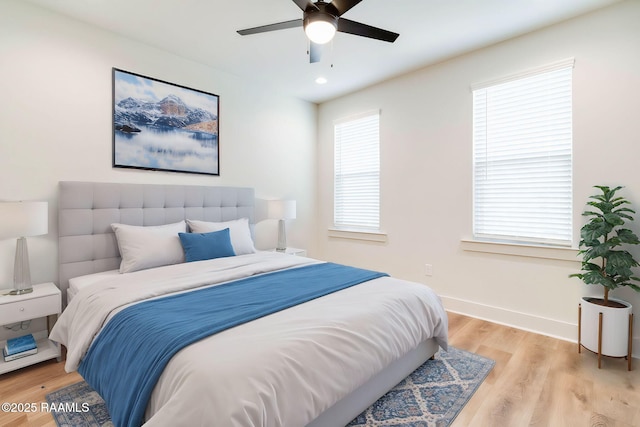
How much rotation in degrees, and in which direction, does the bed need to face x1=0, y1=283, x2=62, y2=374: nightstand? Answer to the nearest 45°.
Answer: approximately 180°

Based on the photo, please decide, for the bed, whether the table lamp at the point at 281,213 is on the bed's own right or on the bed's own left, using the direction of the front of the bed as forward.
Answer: on the bed's own left

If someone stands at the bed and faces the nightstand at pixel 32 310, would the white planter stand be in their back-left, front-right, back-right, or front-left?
back-right

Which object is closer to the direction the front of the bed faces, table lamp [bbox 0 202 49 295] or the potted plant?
the potted plant

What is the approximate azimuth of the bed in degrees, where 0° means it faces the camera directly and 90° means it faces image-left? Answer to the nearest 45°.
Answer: approximately 315°
